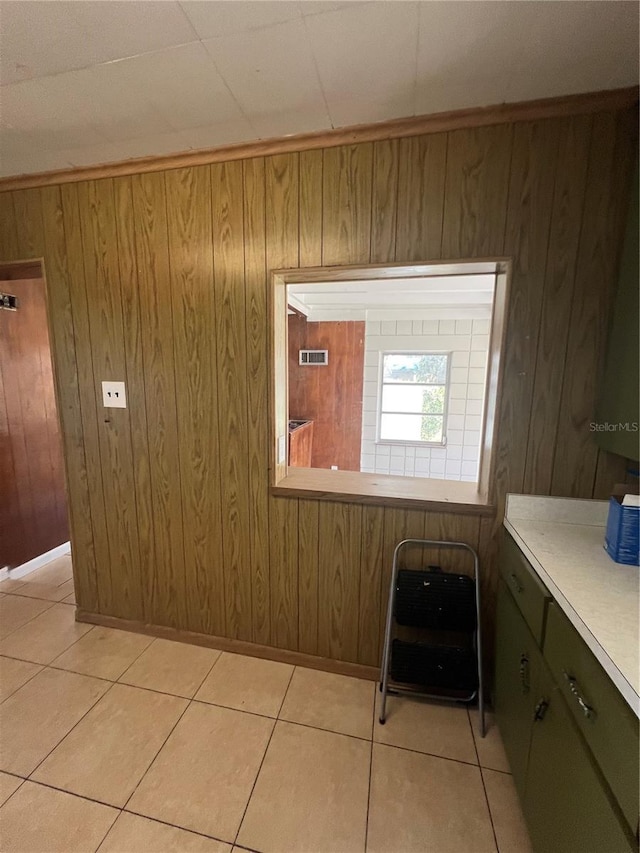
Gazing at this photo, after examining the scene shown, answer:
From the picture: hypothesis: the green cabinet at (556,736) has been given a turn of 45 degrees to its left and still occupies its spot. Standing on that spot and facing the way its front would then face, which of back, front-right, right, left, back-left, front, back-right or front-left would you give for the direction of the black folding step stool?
right

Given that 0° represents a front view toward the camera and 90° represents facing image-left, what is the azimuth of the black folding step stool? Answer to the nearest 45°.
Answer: approximately 0°

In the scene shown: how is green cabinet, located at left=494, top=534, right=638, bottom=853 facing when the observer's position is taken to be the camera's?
facing to the left of the viewer

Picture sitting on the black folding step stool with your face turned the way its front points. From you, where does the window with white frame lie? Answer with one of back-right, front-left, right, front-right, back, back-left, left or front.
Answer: back

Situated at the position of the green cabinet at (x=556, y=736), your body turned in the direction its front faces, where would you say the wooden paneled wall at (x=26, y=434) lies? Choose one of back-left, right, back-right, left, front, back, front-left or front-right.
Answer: front

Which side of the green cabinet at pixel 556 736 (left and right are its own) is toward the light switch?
front

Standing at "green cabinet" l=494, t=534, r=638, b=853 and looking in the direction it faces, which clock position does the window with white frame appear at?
The window with white frame is roughly at 2 o'clock from the green cabinet.

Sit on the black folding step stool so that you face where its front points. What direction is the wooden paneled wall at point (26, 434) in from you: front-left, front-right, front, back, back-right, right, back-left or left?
right

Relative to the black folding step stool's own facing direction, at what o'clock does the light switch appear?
The light switch is roughly at 3 o'clock from the black folding step stool.
